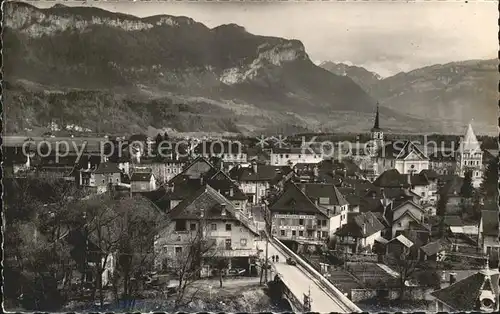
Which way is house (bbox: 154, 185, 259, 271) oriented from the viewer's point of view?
toward the camera

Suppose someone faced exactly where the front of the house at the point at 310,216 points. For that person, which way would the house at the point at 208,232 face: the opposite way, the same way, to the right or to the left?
the same way

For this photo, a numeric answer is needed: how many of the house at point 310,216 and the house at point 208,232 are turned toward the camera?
2

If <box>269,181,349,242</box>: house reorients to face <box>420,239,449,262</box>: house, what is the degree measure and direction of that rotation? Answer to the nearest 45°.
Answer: approximately 90° to its left

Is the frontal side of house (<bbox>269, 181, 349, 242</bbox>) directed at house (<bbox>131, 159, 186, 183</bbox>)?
no

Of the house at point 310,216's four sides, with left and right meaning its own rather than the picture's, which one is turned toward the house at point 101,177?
right

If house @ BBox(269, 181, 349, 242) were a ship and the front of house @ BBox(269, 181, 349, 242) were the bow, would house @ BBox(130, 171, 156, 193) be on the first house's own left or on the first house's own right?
on the first house's own right

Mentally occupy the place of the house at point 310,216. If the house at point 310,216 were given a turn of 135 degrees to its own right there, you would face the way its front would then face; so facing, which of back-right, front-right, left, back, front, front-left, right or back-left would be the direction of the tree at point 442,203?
back-right

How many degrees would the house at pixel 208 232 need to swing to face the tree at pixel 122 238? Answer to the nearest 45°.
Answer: approximately 90° to its right

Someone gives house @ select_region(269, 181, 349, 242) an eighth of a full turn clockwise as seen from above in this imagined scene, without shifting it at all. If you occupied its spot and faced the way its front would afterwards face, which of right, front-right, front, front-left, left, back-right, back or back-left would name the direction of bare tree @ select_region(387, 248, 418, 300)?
back-left

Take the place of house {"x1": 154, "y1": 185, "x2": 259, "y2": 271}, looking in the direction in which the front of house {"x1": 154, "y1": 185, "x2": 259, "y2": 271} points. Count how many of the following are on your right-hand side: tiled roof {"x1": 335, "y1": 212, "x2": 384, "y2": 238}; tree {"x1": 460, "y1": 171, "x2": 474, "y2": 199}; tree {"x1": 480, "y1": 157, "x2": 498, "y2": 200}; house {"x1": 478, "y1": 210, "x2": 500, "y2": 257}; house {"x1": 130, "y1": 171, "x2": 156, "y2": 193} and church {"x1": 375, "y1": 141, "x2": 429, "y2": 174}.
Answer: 1

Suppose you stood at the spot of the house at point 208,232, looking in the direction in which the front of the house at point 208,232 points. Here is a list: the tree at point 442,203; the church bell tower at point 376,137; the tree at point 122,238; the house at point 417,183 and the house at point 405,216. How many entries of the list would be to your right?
1

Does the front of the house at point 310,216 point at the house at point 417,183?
no
